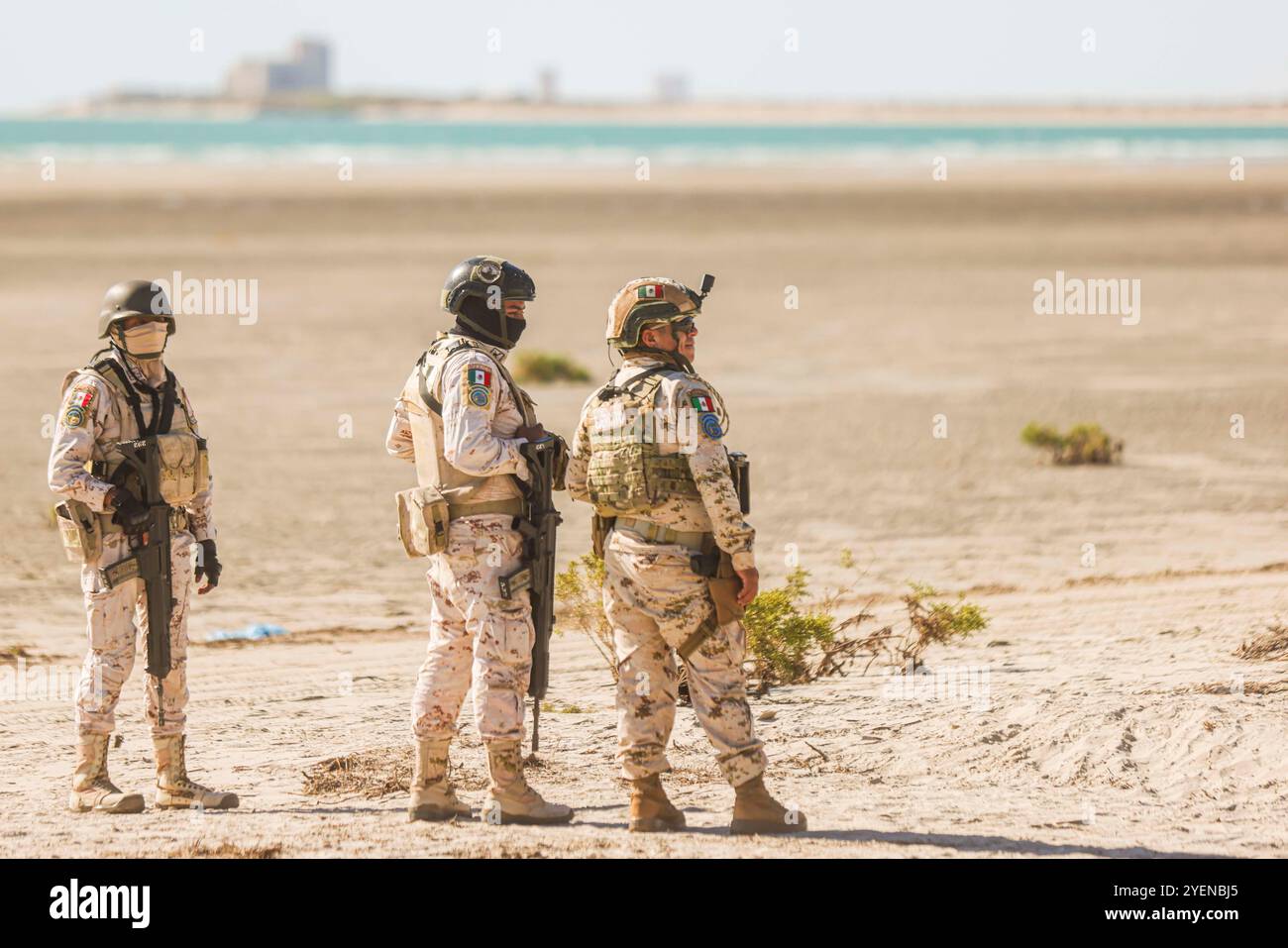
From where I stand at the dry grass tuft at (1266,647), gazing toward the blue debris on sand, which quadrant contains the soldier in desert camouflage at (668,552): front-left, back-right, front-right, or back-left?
front-left

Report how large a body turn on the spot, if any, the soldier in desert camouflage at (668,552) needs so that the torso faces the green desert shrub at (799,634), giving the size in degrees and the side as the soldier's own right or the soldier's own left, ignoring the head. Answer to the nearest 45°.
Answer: approximately 45° to the soldier's own left

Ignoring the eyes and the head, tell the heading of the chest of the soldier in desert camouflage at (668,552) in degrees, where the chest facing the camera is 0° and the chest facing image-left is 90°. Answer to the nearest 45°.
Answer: approximately 225°

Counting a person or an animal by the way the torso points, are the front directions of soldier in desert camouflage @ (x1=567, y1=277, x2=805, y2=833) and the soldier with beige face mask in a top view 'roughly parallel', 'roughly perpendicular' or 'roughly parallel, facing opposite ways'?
roughly perpendicular

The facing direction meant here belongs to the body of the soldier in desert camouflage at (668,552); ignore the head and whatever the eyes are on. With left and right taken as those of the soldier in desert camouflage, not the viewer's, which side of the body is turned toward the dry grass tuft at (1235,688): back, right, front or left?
front

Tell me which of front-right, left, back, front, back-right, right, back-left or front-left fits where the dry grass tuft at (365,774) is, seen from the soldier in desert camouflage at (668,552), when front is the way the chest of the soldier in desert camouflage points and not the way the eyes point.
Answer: left

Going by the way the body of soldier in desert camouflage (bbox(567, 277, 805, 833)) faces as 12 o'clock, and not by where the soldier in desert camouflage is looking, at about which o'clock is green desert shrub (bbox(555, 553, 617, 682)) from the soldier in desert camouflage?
The green desert shrub is roughly at 10 o'clock from the soldier in desert camouflage.

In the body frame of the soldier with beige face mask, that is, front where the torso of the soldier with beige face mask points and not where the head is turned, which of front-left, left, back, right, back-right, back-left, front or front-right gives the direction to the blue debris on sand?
back-left

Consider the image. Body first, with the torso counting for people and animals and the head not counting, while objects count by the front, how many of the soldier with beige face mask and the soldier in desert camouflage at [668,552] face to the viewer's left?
0

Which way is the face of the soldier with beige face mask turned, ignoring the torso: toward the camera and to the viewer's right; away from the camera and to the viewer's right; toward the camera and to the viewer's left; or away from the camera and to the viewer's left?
toward the camera and to the viewer's right

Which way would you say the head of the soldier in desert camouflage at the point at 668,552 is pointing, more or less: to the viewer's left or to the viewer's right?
to the viewer's right

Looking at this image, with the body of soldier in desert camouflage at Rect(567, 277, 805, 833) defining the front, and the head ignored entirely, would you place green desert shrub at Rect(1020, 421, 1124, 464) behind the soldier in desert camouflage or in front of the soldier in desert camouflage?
in front

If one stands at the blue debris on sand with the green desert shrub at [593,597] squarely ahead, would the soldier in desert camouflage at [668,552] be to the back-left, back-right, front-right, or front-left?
front-right
